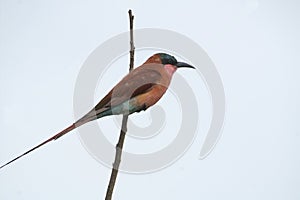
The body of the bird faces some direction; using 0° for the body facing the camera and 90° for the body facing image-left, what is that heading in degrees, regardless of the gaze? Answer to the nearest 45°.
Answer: approximately 270°
